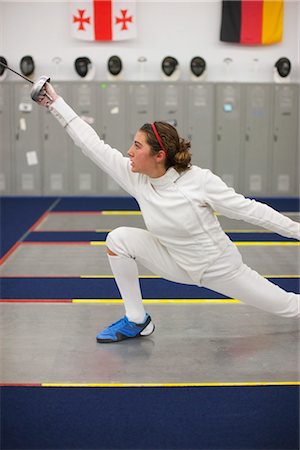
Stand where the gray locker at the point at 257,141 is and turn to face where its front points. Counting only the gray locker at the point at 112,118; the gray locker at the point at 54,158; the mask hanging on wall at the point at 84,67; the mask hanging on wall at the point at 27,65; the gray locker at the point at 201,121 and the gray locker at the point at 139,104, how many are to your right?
6

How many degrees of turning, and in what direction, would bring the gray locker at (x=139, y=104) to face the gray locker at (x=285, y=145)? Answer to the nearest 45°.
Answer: approximately 90° to its left

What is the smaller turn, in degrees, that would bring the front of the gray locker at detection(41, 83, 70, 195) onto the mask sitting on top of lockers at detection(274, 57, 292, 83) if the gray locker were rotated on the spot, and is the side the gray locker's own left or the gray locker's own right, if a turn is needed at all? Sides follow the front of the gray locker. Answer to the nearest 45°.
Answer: approximately 90° to the gray locker's own left

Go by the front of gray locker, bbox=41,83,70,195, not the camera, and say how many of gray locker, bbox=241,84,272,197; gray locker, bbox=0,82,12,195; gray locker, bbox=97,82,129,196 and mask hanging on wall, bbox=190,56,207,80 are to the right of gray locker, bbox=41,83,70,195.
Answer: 1

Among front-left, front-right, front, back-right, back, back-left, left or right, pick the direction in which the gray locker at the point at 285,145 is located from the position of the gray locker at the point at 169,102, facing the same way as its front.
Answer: left

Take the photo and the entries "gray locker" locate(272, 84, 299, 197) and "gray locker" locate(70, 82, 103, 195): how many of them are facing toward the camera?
2

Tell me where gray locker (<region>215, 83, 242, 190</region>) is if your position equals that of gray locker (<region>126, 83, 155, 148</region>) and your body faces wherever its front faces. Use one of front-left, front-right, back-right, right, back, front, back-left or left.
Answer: left

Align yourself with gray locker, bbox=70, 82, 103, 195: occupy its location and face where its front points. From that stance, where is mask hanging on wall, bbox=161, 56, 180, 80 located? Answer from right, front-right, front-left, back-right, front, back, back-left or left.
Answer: left

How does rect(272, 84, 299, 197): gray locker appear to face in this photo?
toward the camera

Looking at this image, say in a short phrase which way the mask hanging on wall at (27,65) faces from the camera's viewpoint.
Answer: facing the viewer

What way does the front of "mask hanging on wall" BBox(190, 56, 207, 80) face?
toward the camera
